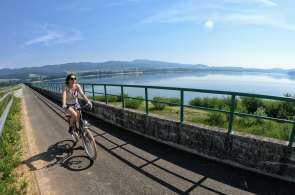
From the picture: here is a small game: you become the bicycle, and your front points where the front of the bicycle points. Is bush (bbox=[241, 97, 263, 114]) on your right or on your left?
on your left

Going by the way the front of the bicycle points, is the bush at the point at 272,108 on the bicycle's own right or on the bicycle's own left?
on the bicycle's own left
